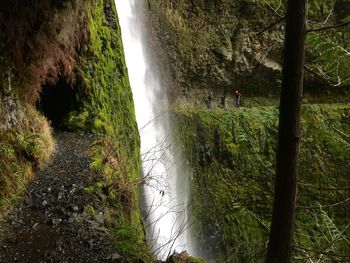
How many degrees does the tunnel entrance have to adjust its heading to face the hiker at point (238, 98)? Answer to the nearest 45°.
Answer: approximately 135° to its left

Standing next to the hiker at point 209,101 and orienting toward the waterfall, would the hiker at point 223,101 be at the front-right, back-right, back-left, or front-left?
back-left

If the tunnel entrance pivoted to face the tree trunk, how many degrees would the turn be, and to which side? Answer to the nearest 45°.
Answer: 0° — it already faces it

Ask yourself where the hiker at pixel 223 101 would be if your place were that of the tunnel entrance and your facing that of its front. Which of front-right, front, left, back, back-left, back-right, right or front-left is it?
back-left

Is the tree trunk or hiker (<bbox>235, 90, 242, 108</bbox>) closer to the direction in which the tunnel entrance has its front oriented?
the tree trunk

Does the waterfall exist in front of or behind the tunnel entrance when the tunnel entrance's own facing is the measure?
behind

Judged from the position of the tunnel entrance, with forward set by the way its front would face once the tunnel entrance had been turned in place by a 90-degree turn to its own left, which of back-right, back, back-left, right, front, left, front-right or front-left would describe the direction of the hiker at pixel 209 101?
front-left

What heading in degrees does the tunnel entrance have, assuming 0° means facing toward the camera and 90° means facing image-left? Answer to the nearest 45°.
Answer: approximately 0°
